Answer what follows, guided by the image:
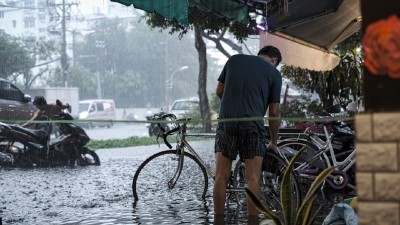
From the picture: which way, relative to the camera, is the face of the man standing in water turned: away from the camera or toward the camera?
away from the camera

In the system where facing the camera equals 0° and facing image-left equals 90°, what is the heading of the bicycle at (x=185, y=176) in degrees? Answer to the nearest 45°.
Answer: approximately 90°

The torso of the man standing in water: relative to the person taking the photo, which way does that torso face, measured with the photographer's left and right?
facing away from the viewer and to the right of the viewer

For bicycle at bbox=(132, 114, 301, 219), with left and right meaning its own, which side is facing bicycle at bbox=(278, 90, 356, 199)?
back

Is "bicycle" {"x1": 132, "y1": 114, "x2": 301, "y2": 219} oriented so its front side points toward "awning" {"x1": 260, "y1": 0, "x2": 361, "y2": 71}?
no

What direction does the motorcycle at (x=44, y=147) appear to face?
to the viewer's right

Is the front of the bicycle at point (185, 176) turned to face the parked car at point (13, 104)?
no

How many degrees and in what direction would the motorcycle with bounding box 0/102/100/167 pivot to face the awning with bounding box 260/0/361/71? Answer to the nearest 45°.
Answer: approximately 45° to its right

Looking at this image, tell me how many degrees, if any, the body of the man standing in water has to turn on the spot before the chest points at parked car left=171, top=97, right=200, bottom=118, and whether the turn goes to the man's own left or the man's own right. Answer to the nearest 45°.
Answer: approximately 45° to the man's own left

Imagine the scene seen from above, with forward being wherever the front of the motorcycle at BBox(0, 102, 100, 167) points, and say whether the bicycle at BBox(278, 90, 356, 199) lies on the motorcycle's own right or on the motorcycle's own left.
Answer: on the motorcycle's own right
